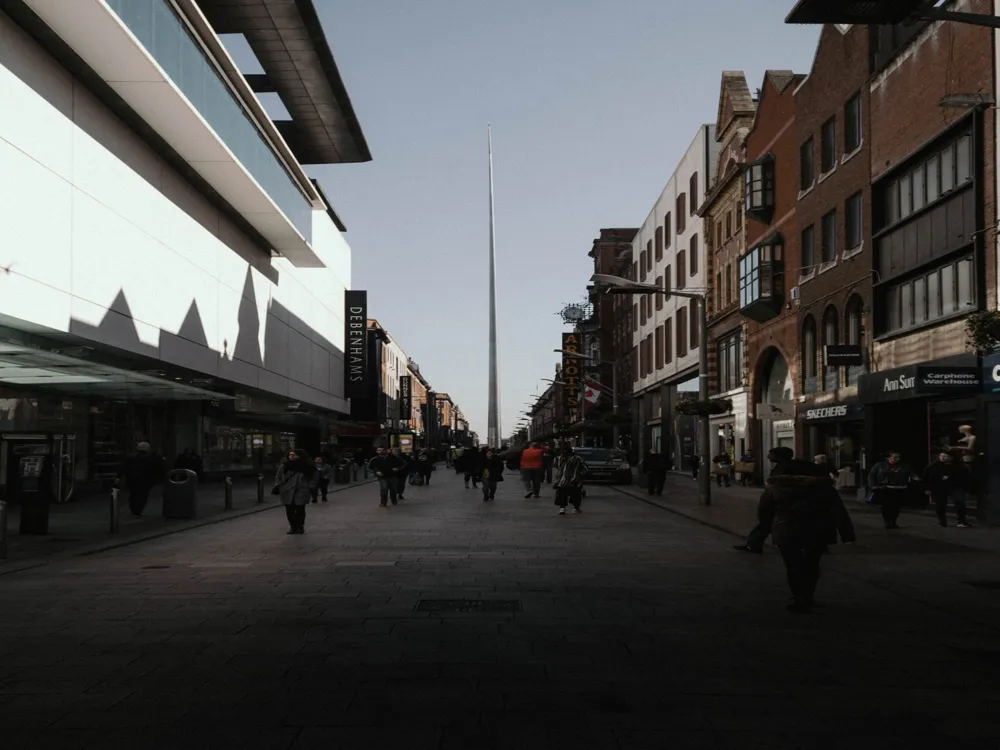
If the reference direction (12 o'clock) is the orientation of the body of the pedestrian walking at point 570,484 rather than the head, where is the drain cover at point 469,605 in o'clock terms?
The drain cover is roughly at 12 o'clock from the pedestrian walking.

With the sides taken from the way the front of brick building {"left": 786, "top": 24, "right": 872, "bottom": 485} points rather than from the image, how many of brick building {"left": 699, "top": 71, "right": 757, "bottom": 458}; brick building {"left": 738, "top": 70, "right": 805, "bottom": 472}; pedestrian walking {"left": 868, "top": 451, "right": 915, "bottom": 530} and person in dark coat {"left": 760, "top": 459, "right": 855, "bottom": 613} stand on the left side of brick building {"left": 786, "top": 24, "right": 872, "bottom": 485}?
2

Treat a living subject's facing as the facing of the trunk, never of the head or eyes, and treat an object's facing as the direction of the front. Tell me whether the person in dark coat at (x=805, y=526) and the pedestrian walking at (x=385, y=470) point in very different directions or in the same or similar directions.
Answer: very different directions

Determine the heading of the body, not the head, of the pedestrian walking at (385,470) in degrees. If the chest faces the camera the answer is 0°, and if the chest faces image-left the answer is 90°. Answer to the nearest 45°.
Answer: approximately 0°

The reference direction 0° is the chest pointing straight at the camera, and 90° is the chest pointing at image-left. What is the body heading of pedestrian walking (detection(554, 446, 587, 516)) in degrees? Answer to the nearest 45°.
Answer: approximately 0°

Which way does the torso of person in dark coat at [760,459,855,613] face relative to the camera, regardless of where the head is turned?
away from the camera

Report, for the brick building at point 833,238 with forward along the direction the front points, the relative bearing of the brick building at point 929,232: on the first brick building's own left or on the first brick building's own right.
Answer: on the first brick building's own left

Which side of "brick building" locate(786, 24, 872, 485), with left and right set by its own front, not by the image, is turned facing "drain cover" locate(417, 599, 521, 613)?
left

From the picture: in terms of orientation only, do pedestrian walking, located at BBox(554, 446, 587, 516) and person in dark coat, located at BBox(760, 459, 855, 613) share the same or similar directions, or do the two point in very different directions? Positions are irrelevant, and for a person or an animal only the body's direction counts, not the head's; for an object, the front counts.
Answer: very different directions

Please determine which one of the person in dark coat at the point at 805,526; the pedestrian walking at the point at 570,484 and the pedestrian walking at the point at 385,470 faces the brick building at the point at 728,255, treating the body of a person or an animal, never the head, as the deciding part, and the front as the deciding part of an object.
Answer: the person in dark coat

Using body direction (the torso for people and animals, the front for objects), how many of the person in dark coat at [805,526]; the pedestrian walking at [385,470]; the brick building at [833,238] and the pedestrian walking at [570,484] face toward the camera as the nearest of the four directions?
2

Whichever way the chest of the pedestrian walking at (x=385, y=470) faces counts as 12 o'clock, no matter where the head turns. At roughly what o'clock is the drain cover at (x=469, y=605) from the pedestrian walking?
The drain cover is roughly at 12 o'clock from the pedestrian walking.
